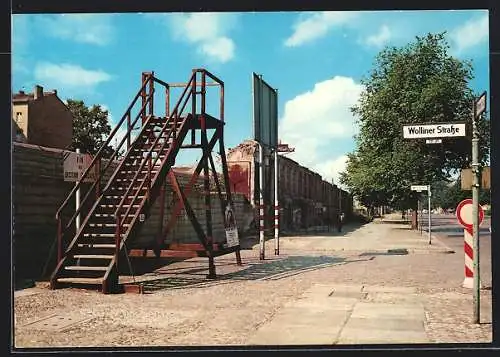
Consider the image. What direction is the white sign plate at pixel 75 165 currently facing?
toward the camera

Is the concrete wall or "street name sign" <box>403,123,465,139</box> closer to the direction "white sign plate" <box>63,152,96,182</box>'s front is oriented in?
the street name sign

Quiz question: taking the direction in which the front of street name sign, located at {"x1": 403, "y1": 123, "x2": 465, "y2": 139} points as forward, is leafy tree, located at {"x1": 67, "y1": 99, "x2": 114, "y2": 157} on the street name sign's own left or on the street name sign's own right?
on the street name sign's own right

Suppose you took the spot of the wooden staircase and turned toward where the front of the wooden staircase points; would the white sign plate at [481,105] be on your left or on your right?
on your left

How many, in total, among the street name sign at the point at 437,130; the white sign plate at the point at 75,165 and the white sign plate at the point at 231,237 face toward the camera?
3

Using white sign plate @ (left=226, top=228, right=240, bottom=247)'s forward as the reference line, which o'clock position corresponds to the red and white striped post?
The red and white striped post is roughly at 11 o'clock from the white sign plate.

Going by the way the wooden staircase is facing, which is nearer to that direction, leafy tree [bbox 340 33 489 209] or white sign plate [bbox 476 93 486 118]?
the white sign plate

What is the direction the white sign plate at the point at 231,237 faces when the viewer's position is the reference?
facing the viewer

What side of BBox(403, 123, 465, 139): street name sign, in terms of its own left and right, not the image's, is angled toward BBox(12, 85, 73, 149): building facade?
right

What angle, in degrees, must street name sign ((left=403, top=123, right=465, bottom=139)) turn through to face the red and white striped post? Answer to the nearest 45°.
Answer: approximately 180°

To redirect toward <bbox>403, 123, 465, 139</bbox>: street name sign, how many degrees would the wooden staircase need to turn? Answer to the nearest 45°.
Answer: approximately 90° to its left

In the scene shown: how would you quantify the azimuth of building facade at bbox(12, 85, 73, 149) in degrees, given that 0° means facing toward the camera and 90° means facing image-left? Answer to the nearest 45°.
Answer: approximately 45°

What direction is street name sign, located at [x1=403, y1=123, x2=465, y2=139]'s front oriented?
toward the camera
